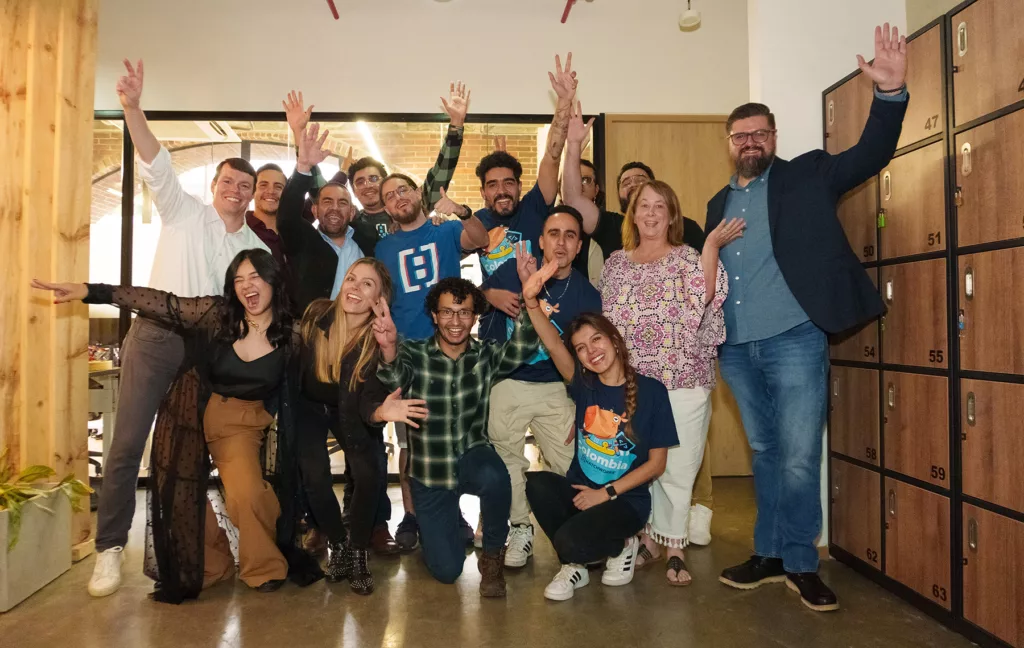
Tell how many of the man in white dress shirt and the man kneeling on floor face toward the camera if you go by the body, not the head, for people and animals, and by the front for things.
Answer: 2

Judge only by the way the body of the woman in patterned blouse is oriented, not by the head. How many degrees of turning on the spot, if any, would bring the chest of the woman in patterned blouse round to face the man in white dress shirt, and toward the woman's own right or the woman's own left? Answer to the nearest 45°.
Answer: approximately 90° to the woman's own right

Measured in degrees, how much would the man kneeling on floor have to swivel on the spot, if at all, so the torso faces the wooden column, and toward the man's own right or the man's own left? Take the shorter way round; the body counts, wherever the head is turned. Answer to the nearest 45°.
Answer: approximately 90° to the man's own right

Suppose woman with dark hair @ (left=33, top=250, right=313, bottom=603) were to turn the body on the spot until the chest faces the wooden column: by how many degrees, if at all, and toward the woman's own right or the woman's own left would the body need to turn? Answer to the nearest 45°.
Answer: approximately 135° to the woman's own right

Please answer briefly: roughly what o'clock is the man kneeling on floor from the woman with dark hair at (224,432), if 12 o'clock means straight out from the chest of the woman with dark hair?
The man kneeling on floor is roughly at 10 o'clock from the woman with dark hair.

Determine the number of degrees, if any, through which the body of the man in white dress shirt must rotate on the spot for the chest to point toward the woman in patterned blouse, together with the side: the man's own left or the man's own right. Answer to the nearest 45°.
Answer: approximately 45° to the man's own left

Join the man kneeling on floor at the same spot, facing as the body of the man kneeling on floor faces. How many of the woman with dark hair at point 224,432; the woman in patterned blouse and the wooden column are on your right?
2

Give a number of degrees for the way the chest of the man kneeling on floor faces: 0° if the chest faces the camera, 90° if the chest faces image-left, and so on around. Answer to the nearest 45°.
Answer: approximately 0°

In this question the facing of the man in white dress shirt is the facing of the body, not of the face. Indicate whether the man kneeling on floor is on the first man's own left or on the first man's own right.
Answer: on the first man's own left

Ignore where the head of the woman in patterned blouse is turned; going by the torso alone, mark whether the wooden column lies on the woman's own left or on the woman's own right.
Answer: on the woman's own right
